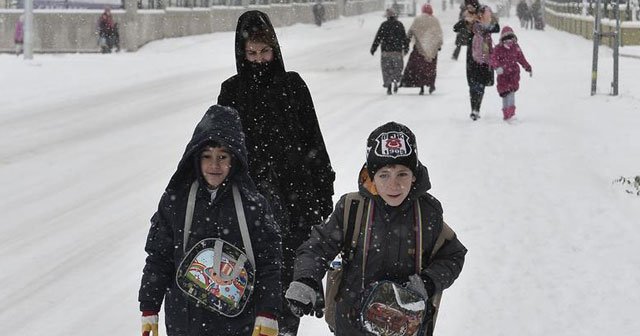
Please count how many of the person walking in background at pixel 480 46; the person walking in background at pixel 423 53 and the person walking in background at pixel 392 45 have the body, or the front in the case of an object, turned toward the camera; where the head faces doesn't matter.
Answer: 1

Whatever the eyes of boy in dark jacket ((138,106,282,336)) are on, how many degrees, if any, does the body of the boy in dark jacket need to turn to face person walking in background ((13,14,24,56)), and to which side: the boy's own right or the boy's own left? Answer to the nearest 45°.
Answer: approximately 180°

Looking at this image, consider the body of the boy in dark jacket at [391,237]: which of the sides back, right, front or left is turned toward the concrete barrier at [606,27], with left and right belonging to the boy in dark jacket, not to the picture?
back

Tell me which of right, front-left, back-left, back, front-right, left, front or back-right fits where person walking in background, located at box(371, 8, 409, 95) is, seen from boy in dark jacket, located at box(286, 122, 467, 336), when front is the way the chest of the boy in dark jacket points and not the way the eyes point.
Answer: back

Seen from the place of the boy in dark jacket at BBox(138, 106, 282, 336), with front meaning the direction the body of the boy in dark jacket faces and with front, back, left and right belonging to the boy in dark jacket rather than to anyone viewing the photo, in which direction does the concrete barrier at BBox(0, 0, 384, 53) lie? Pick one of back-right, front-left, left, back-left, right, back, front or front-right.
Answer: back

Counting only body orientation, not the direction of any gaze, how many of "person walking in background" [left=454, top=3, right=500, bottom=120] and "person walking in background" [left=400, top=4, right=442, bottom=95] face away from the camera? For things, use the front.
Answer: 1

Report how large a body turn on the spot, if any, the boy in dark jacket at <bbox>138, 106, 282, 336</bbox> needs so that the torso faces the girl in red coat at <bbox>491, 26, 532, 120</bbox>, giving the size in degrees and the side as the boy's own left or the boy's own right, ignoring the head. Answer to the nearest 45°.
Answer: approximately 180°

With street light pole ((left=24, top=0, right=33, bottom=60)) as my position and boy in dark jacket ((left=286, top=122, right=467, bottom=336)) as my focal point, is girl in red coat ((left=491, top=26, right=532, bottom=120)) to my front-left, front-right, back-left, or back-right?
front-left

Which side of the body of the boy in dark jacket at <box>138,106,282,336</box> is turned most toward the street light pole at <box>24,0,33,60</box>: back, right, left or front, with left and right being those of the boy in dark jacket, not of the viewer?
back

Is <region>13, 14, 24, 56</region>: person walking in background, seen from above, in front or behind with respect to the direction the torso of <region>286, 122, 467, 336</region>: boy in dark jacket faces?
behind

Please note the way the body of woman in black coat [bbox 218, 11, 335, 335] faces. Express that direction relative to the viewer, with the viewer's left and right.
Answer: facing the viewer

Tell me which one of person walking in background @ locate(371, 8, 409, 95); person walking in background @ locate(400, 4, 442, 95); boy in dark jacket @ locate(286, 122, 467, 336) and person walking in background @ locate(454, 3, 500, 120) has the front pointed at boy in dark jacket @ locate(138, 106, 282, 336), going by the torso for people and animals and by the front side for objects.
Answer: person walking in background @ locate(454, 3, 500, 120)

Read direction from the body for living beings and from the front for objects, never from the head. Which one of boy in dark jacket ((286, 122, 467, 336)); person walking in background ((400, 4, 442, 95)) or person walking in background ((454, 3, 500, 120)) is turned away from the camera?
person walking in background ((400, 4, 442, 95))

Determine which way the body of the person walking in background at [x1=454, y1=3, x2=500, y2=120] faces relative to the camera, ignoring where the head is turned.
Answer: toward the camera

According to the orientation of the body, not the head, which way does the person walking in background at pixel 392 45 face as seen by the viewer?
away from the camera

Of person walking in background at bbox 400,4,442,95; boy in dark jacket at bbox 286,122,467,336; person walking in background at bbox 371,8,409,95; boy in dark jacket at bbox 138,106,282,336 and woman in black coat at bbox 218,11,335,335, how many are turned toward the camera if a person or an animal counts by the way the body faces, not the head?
3

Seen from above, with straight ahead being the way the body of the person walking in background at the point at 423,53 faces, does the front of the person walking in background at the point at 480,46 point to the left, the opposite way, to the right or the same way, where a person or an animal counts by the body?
the opposite way

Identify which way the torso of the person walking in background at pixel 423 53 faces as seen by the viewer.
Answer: away from the camera

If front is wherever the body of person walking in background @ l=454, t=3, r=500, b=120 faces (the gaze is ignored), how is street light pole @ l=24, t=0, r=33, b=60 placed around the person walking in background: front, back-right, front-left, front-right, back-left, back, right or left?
back-right

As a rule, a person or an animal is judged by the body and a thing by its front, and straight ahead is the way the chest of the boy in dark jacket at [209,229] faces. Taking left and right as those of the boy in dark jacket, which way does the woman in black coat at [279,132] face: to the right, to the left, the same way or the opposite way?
the same way

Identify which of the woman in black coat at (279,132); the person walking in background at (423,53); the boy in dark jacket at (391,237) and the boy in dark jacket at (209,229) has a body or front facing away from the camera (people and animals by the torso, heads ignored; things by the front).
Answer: the person walking in background

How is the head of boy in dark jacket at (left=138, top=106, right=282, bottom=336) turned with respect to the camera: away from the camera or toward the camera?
toward the camera
